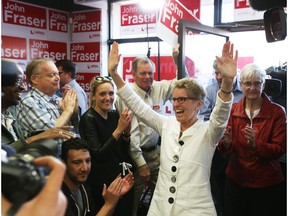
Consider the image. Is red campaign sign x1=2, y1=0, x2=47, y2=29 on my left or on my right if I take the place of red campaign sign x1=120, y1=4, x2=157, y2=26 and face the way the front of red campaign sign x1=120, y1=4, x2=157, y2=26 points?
on my right

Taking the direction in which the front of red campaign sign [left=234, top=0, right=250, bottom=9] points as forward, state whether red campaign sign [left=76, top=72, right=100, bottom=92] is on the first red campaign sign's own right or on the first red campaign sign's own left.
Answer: on the first red campaign sign's own right

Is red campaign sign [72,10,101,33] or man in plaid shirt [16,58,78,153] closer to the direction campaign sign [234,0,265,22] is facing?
the man in plaid shirt

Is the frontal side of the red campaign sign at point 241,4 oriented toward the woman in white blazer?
yes

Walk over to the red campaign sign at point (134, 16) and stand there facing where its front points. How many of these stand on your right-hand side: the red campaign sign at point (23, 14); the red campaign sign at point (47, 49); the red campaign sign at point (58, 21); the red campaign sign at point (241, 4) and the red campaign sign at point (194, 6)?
3
